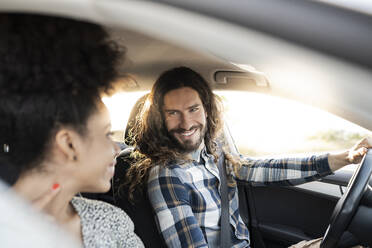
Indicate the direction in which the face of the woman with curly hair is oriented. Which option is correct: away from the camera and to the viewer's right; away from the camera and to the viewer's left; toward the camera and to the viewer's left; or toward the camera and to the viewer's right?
away from the camera and to the viewer's right

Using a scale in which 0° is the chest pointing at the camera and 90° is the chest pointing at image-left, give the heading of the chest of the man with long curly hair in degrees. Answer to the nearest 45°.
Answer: approximately 315°

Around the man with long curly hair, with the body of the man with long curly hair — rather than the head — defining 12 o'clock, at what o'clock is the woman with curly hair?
The woman with curly hair is roughly at 2 o'clock from the man with long curly hair.

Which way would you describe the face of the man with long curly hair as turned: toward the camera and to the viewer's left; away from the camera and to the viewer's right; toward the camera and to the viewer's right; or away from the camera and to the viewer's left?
toward the camera and to the viewer's left
